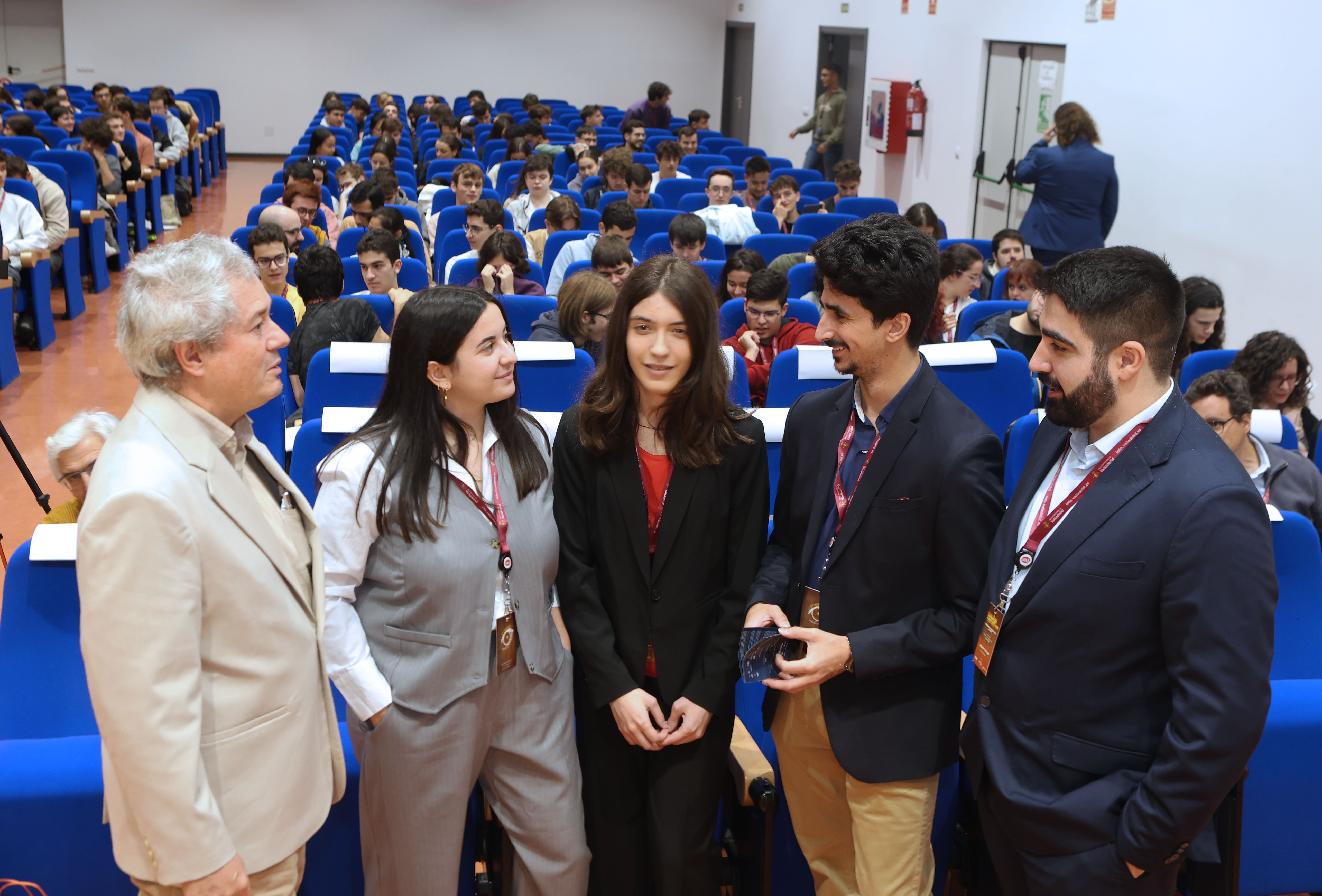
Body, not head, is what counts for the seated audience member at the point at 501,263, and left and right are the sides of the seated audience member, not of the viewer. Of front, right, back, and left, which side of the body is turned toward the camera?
front

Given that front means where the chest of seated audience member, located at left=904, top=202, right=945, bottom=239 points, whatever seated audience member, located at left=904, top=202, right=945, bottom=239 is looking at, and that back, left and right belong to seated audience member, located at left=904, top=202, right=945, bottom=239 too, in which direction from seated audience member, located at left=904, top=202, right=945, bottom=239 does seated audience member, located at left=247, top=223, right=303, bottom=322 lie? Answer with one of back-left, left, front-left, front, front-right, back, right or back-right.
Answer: front-right

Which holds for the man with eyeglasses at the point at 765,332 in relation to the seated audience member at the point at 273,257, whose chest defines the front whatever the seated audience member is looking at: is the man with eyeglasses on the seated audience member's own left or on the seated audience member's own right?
on the seated audience member's own left

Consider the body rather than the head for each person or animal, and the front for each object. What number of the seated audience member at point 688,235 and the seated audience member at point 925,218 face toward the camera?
2

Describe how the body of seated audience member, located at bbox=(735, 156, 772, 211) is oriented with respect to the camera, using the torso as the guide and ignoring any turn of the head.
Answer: toward the camera

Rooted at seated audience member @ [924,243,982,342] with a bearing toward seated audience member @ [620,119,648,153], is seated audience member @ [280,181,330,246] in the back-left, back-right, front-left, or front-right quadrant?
front-left

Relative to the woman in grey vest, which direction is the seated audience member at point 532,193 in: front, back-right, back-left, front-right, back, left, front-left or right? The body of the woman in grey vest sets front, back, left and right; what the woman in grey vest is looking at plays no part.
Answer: back-left

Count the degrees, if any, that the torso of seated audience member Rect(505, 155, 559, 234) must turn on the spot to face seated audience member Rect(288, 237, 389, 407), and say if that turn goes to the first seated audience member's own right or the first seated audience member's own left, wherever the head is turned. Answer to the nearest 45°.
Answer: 0° — they already face them

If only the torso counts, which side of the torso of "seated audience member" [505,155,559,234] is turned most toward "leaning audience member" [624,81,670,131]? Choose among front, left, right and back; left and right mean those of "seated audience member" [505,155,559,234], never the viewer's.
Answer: back

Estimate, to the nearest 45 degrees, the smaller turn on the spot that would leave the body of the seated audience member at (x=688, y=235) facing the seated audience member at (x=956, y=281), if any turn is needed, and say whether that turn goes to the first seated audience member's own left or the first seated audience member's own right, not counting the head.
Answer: approximately 45° to the first seated audience member's own left

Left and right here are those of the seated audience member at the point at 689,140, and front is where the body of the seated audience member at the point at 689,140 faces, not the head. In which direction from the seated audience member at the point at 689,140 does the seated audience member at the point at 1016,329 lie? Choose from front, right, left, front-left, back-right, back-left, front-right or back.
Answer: front

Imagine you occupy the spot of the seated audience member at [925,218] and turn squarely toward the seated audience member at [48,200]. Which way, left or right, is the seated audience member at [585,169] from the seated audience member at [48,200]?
right

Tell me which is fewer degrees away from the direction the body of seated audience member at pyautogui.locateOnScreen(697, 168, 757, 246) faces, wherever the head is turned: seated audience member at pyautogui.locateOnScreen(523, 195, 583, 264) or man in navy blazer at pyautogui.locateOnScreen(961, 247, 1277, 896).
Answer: the man in navy blazer

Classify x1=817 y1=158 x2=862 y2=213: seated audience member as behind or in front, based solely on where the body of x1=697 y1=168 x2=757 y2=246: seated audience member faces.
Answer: behind

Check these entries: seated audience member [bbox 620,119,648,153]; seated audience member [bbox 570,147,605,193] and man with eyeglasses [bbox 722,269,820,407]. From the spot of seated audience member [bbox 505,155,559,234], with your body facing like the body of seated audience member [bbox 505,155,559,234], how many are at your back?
2

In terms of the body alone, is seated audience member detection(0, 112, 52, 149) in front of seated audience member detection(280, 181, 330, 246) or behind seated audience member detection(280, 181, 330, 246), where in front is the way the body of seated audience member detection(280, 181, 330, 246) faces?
behind
